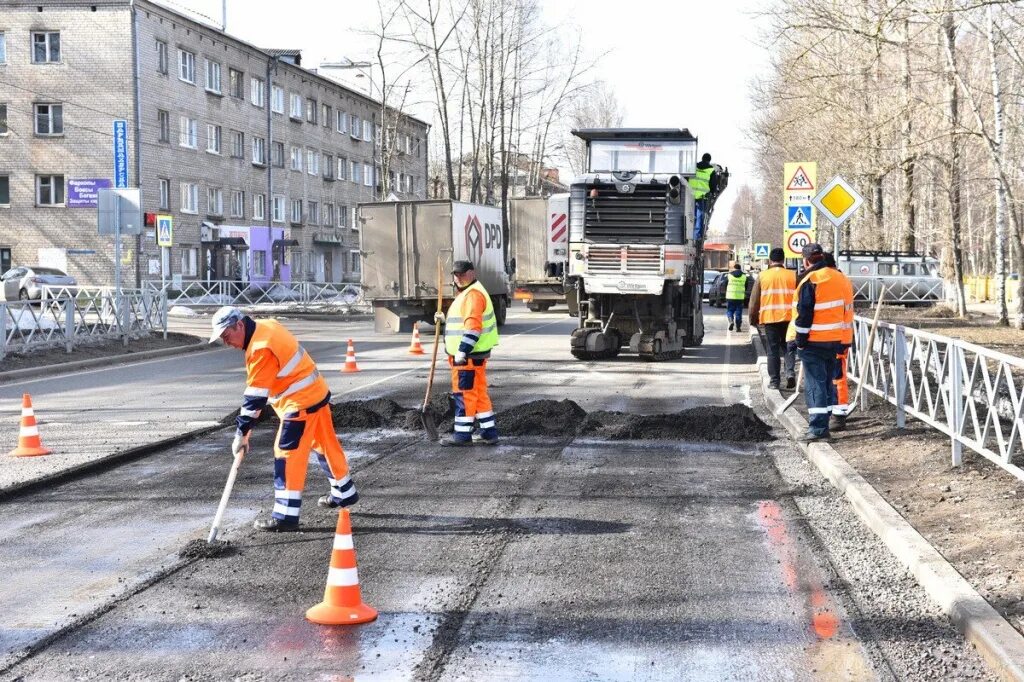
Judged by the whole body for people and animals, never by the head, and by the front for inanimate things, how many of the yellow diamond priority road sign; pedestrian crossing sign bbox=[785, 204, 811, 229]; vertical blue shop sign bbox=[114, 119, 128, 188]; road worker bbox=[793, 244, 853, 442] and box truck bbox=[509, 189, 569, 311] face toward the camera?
3

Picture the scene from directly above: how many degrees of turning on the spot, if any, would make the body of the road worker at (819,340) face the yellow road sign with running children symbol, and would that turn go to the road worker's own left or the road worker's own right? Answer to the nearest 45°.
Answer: approximately 45° to the road worker's own right

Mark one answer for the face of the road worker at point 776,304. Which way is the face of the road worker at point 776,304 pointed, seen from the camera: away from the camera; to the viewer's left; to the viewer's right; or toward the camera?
away from the camera

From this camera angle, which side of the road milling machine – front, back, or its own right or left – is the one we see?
back

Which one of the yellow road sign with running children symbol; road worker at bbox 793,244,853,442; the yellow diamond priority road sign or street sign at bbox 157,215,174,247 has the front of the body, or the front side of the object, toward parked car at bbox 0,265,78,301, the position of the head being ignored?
the road worker

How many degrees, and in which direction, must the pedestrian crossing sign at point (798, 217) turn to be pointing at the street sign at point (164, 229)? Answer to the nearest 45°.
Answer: approximately 135° to its right

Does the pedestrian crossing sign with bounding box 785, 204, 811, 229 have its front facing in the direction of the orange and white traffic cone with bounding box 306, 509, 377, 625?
yes

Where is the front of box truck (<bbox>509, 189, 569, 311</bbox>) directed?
away from the camera

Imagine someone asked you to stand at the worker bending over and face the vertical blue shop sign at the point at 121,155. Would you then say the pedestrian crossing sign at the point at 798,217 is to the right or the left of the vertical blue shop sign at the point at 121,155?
right

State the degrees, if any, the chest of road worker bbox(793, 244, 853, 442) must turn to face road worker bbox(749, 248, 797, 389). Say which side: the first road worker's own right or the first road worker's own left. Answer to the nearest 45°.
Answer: approximately 45° to the first road worker's own right

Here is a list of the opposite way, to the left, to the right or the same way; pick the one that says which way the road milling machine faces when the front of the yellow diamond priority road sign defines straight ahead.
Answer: the opposite way
